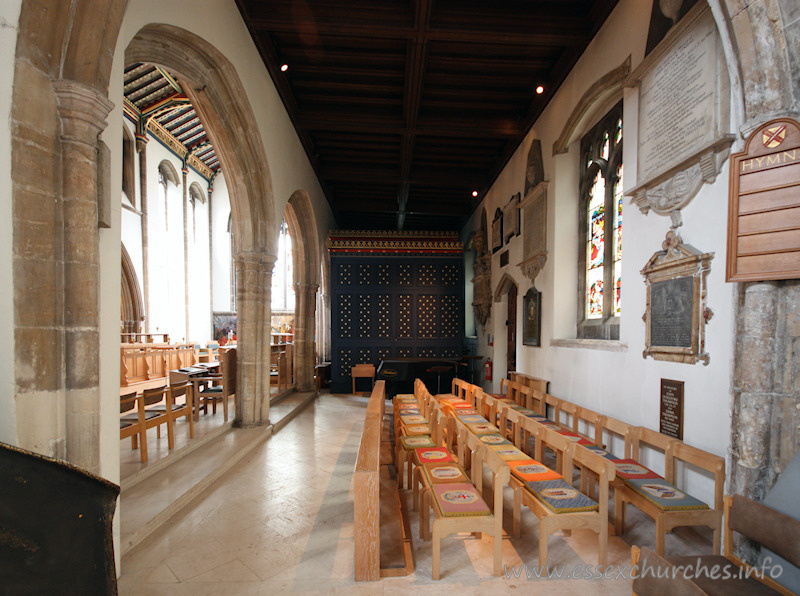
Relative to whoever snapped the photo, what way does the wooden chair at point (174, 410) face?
facing away from the viewer and to the left of the viewer

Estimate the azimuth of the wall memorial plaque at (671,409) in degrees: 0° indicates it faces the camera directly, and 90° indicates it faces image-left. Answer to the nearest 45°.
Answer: approximately 45°

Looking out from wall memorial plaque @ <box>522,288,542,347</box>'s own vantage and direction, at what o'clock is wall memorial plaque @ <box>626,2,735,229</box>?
wall memorial plaque @ <box>626,2,735,229</box> is roughly at 10 o'clock from wall memorial plaque @ <box>522,288,542,347</box>.

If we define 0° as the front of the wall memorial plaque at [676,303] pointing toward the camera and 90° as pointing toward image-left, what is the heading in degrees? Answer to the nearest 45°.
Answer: approximately 45°
